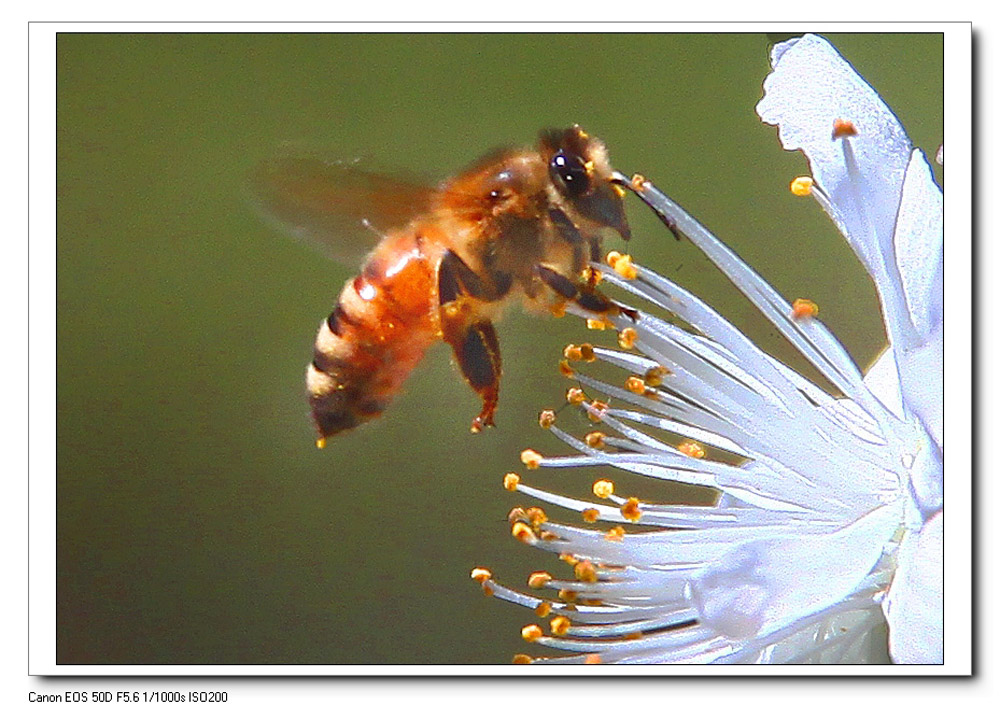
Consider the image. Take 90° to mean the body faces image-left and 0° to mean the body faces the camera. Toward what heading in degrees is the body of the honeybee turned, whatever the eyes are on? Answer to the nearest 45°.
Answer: approximately 270°
